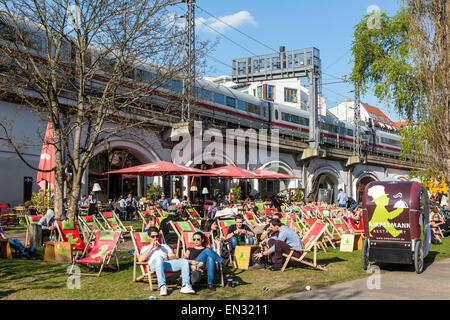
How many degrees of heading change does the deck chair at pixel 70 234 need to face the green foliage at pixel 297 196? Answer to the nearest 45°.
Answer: approximately 90° to its left

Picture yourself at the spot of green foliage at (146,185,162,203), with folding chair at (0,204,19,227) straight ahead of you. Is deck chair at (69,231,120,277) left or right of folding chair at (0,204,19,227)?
left

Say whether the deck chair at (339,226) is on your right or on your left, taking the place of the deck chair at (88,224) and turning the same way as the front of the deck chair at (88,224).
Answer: on your left

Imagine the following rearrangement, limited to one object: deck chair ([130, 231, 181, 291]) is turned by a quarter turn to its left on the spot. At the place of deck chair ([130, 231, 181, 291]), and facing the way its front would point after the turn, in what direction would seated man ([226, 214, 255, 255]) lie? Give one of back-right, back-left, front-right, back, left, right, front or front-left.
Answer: front

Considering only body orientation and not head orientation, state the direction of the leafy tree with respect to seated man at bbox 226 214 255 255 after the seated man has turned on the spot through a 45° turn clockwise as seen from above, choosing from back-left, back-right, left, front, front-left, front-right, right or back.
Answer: back

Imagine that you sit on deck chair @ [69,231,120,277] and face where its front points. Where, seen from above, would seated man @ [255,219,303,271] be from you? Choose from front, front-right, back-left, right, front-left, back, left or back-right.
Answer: back-left

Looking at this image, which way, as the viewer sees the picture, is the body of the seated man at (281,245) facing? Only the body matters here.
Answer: to the viewer's left

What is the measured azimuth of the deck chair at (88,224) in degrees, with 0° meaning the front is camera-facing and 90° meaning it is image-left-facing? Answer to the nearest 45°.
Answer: approximately 315°

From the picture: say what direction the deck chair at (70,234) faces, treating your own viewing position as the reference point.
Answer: facing the viewer and to the right of the viewer

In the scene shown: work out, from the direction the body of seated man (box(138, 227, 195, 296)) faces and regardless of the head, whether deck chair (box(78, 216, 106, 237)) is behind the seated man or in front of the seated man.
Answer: behind
